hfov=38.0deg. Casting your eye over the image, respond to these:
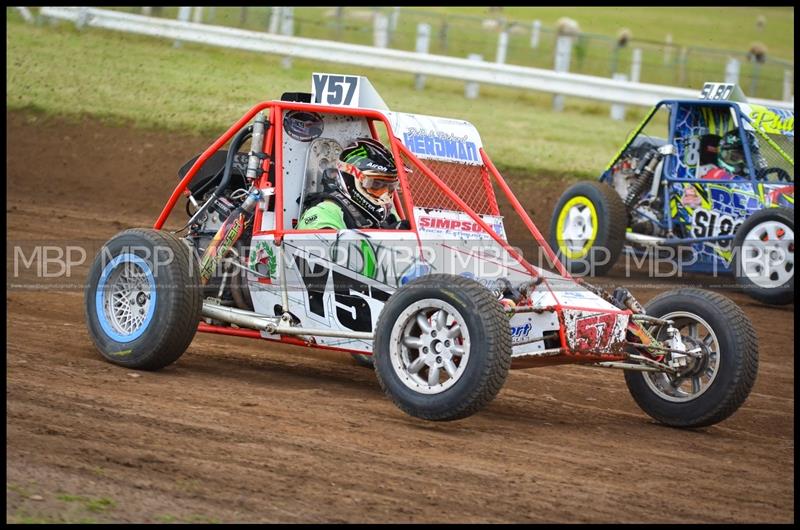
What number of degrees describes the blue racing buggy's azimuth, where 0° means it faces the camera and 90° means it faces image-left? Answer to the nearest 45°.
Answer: approximately 315°

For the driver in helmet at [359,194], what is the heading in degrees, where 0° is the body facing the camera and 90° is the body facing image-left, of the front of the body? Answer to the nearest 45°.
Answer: approximately 315°

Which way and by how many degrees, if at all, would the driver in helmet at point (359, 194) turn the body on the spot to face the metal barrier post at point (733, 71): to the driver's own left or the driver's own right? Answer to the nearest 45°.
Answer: approximately 90° to the driver's own left

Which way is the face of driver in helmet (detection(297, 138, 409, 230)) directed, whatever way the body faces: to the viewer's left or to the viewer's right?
to the viewer's right

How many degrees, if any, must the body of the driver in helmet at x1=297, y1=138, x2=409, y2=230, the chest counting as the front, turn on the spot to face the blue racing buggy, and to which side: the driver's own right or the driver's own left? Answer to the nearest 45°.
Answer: approximately 90° to the driver's own left

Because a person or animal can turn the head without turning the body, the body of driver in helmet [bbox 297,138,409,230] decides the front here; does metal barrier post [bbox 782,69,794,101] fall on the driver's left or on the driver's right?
on the driver's left

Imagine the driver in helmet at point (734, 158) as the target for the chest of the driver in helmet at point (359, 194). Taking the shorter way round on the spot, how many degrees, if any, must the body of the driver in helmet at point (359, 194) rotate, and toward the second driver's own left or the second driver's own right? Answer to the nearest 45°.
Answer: approximately 90° to the second driver's own left
